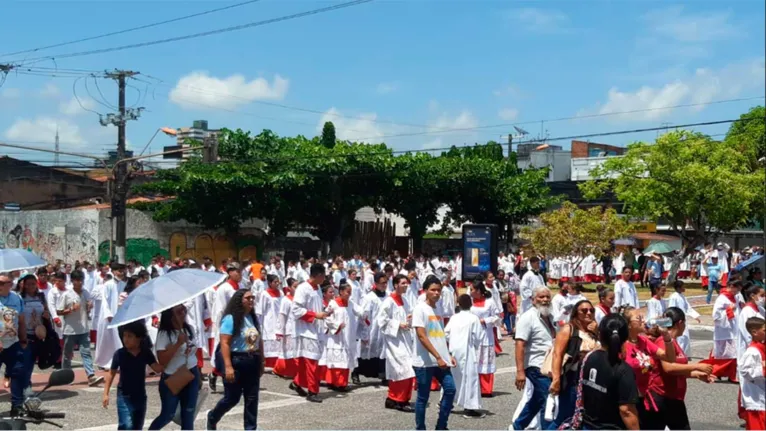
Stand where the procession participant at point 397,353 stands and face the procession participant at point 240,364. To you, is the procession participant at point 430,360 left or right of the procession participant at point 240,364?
left

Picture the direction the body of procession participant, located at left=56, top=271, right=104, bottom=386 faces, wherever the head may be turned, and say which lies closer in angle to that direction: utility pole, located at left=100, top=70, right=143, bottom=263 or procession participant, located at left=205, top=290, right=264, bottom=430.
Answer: the procession participant

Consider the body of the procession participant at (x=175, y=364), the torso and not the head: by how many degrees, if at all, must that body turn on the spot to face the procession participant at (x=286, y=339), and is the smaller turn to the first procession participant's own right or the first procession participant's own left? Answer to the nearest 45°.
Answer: approximately 135° to the first procession participant's own left

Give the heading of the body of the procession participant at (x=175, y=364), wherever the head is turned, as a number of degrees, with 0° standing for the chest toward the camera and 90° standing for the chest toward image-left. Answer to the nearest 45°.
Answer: approximately 315°

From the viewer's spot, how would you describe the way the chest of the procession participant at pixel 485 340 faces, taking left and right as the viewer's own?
facing the viewer and to the left of the viewer

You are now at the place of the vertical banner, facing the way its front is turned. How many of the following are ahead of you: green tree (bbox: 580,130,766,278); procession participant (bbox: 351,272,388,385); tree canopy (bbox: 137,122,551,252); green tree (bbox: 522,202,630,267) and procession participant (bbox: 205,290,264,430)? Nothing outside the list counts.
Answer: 2

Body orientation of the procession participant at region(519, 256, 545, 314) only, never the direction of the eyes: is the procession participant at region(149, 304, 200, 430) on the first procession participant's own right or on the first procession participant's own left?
on the first procession participant's own right

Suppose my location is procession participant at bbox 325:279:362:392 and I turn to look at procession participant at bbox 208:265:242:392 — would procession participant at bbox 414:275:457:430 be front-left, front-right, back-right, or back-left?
back-left

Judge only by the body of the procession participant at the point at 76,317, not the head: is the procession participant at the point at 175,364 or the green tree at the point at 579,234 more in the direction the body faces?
the procession participant

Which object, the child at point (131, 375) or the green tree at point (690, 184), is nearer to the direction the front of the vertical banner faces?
the child

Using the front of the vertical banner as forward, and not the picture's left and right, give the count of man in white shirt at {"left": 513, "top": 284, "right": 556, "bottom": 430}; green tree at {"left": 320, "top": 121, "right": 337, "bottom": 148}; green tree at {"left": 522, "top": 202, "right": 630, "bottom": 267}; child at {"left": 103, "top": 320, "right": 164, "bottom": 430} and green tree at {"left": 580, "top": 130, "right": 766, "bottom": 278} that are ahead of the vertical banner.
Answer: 2

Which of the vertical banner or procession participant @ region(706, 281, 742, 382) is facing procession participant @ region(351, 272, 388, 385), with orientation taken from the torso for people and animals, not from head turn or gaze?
the vertical banner

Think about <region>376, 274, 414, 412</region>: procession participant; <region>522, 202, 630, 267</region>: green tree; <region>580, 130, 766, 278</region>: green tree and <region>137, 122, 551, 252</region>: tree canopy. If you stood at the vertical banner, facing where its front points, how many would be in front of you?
1

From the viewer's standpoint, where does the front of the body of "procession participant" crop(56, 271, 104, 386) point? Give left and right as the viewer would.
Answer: facing the viewer and to the right of the viewer

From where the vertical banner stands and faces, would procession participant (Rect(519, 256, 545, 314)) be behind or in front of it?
in front
